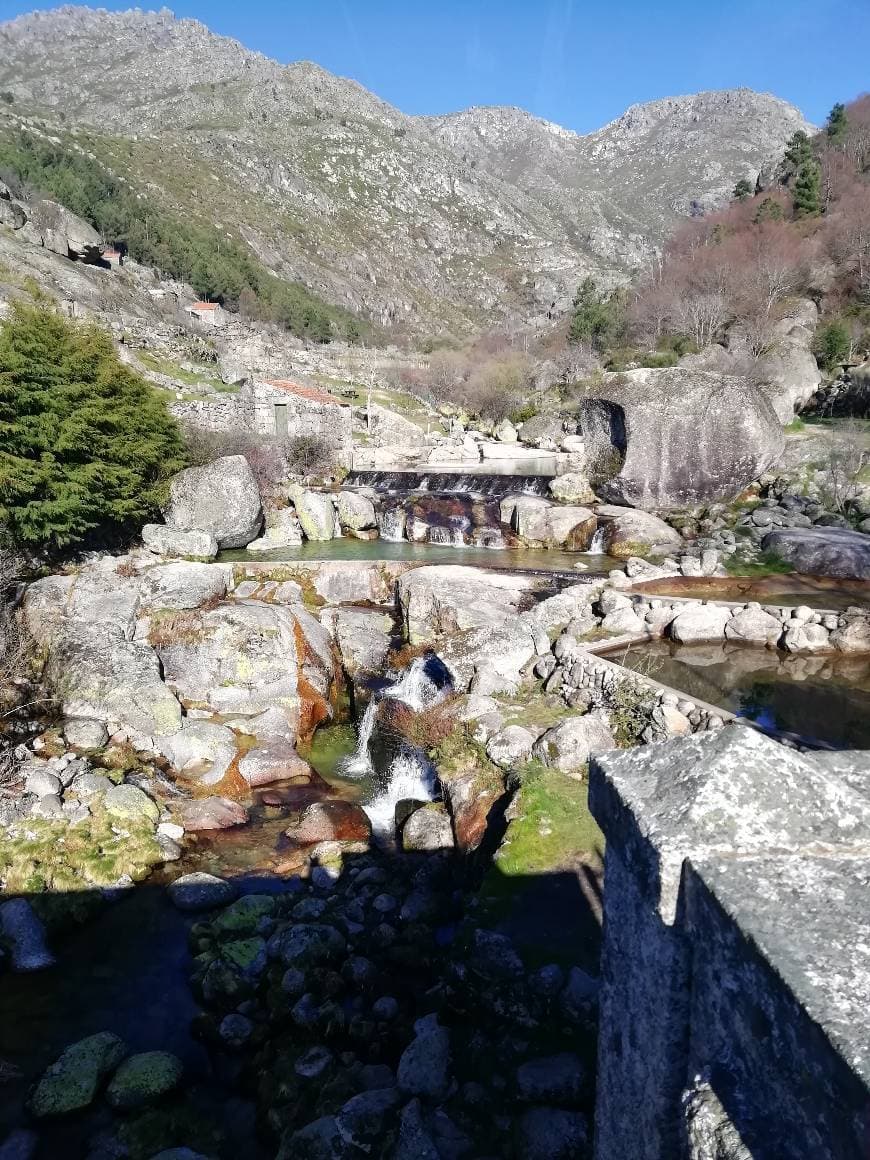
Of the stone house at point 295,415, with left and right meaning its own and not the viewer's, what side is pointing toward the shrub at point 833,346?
left

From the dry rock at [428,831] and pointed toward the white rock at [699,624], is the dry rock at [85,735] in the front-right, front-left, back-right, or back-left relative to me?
back-left

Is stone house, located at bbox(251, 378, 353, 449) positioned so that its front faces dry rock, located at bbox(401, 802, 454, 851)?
yes

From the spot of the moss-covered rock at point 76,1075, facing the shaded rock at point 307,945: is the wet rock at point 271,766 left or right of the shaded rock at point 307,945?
left

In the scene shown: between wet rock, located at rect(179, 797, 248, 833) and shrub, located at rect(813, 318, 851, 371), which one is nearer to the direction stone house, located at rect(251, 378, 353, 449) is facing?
the wet rock

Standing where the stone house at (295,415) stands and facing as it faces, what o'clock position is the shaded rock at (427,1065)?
The shaded rock is roughly at 12 o'clock from the stone house.

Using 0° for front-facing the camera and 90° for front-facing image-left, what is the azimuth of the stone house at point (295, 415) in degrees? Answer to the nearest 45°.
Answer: approximately 0°

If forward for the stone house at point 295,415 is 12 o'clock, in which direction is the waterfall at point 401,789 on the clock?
The waterfall is roughly at 12 o'clock from the stone house.

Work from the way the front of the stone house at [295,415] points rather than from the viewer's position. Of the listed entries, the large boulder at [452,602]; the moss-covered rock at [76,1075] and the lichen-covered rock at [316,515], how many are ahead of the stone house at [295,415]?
3

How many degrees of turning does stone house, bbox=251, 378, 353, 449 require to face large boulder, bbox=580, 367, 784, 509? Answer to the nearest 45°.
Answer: approximately 45° to its left

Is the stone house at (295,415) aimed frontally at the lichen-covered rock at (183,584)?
yes
